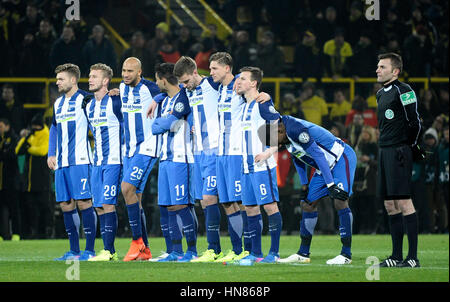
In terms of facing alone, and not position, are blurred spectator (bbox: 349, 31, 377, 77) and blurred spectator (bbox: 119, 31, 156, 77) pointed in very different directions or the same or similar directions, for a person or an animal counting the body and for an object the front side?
same or similar directions

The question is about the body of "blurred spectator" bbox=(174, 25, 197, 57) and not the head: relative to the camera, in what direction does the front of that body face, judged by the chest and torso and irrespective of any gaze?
toward the camera

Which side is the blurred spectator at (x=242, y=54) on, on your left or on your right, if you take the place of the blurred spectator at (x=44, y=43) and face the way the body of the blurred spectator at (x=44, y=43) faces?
on your left

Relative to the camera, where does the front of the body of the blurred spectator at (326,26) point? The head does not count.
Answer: toward the camera

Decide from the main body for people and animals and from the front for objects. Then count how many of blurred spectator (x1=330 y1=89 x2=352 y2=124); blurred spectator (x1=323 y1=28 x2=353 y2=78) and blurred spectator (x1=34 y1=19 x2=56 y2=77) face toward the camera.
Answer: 3

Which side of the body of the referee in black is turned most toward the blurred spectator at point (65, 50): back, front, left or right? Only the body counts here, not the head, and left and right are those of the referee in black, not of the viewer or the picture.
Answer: right

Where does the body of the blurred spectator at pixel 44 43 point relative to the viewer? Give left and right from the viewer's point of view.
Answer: facing the viewer

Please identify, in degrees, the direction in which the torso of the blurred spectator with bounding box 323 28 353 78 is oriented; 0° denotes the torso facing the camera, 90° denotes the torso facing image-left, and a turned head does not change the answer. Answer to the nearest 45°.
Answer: approximately 0°

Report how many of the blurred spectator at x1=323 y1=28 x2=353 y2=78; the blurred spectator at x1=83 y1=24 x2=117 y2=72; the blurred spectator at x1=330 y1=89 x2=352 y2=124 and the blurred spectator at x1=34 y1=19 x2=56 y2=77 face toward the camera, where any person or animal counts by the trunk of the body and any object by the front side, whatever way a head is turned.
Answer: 4

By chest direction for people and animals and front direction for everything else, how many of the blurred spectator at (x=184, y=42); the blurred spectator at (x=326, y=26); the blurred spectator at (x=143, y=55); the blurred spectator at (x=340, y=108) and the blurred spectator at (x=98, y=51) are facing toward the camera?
5

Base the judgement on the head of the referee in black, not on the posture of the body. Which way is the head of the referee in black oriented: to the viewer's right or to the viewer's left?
to the viewer's left
